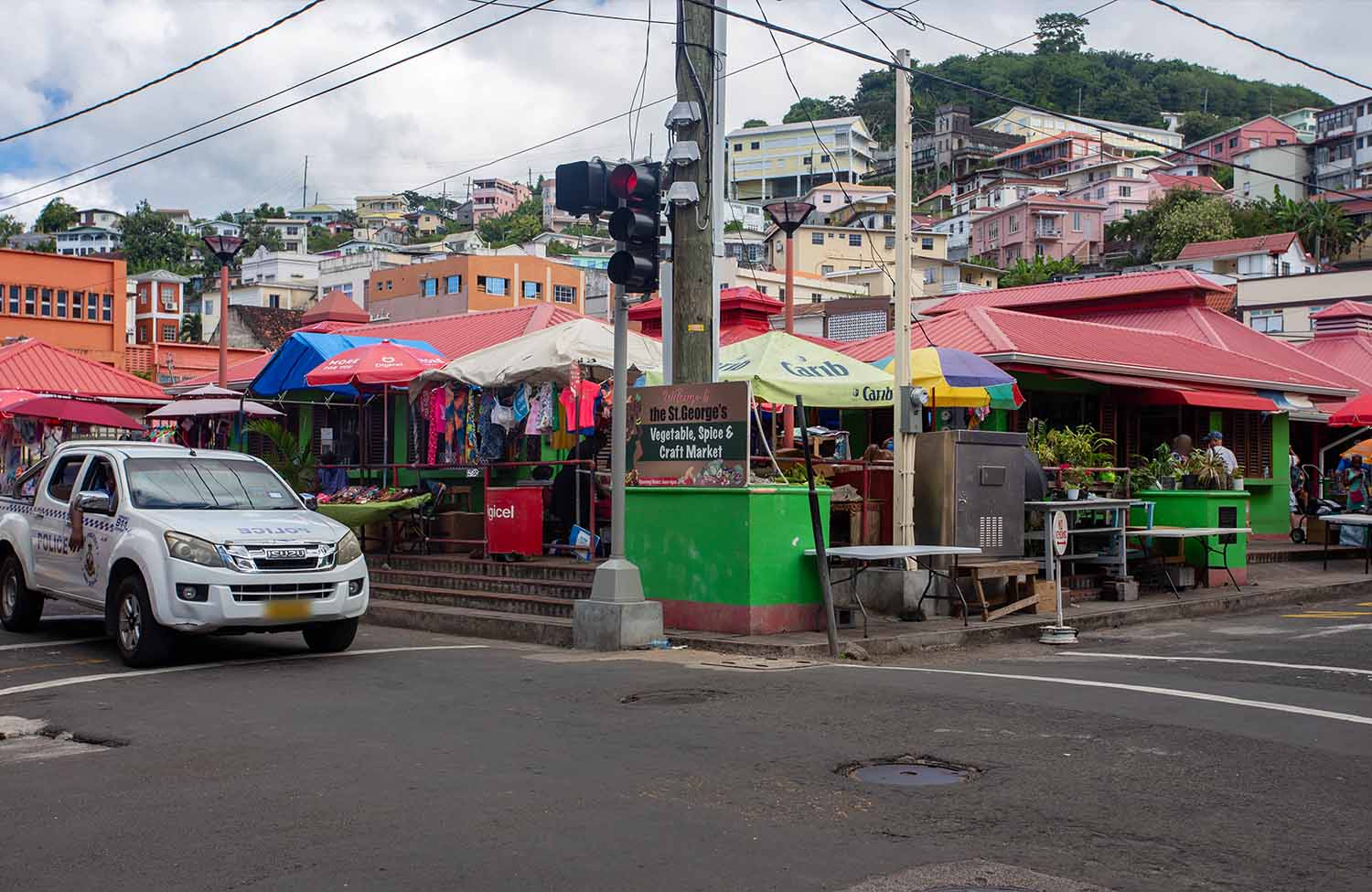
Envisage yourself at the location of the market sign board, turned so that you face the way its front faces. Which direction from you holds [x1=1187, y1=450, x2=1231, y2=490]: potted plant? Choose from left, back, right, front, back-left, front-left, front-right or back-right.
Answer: back-left

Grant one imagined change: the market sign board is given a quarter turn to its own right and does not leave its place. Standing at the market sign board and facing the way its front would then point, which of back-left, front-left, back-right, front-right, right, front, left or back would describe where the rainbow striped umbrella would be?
back-right

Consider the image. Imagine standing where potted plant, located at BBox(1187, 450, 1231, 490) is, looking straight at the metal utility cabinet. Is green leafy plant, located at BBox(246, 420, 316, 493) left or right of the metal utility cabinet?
right

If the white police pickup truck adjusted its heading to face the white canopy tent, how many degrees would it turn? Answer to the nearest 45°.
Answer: approximately 90° to its left

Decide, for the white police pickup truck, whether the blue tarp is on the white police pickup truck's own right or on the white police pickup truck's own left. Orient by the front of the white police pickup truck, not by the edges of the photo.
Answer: on the white police pickup truck's own left

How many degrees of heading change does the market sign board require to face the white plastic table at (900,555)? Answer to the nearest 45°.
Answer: approximately 90° to its left

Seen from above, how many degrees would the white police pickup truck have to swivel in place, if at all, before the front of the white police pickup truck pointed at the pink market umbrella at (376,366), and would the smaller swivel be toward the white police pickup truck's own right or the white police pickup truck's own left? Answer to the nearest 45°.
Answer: approximately 135° to the white police pickup truck's own left

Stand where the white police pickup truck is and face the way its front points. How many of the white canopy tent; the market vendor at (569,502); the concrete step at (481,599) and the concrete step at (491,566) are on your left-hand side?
4

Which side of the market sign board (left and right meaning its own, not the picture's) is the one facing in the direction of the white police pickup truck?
right

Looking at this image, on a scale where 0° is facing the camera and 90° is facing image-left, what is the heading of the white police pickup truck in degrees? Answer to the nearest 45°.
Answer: approximately 315°

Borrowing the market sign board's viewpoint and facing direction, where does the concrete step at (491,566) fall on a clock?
The concrete step is roughly at 3 o'clock from the market sign board.

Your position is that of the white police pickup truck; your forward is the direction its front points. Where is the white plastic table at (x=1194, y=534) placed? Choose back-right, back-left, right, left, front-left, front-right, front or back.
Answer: front-left

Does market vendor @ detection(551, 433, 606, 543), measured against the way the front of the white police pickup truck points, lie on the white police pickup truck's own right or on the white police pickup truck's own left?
on the white police pickup truck's own left
